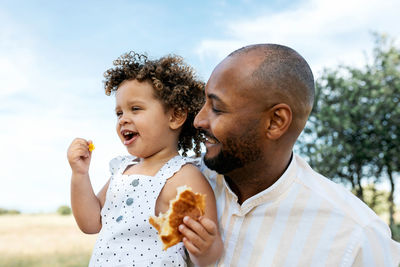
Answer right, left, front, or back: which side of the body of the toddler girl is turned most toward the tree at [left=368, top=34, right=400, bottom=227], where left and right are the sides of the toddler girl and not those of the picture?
back

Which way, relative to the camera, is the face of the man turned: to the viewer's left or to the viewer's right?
to the viewer's left

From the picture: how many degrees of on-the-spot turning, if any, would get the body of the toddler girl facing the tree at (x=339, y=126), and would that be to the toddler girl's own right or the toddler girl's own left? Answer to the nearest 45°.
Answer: approximately 180°

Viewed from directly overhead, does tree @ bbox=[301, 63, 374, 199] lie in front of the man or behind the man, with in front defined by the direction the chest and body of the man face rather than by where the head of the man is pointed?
behind

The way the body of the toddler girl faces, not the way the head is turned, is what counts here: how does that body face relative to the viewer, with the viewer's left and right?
facing the viewer and to the left of the viewer
